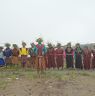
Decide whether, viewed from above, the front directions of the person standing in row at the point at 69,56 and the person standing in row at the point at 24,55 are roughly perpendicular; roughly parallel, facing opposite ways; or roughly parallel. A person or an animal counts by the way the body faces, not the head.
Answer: roughly parallel

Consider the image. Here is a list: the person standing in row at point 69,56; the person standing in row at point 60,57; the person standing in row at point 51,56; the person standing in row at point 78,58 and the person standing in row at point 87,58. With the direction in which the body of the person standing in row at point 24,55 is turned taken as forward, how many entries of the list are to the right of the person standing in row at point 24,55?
0

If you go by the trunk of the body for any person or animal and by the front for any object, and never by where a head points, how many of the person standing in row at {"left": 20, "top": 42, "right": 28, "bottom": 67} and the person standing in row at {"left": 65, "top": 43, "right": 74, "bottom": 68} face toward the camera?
2

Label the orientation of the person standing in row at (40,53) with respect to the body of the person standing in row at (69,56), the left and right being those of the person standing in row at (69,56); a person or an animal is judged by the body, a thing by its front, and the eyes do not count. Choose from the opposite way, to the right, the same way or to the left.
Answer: the same way

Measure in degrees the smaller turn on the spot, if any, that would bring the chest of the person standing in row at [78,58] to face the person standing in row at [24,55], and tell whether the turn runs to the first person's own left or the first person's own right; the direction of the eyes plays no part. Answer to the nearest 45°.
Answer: approximately 90° to the first person's own right

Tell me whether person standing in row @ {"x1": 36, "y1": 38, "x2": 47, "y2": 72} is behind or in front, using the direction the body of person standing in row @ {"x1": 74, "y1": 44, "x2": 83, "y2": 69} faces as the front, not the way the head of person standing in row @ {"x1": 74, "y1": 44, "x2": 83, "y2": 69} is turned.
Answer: in front

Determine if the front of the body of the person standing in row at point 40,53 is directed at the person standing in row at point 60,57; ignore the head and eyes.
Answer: no

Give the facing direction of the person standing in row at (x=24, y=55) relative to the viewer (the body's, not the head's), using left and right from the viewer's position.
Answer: facing the viewer

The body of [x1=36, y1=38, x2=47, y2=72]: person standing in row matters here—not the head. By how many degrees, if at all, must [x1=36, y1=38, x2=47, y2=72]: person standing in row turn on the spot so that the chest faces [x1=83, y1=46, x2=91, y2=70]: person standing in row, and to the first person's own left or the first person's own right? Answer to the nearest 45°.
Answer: approximately 135° to the first person's own left

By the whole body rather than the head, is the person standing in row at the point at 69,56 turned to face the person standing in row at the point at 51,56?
no

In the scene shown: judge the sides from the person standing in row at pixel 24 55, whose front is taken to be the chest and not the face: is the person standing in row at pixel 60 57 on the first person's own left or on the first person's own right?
on the first person's own left

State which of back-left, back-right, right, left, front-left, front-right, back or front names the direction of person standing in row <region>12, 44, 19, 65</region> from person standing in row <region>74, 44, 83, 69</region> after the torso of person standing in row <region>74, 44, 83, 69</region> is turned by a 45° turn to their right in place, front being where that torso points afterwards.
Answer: front-right

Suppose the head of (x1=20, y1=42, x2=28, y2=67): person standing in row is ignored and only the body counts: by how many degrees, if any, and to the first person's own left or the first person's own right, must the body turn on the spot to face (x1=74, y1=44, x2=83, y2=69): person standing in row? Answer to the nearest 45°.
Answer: approximately 90° to the first person's own left

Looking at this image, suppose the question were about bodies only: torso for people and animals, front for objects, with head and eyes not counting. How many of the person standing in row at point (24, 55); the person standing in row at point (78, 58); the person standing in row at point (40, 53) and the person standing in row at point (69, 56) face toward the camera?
4

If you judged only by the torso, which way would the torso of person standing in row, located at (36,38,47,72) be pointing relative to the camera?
toward the camera

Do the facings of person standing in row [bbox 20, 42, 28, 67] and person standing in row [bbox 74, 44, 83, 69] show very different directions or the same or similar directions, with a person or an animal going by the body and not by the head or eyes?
same or similar directions

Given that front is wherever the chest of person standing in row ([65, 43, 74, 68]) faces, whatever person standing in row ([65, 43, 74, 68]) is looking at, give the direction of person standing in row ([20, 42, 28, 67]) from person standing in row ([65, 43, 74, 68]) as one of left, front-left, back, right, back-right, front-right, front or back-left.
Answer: right

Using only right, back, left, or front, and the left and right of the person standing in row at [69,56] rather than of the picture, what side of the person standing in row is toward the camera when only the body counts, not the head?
front

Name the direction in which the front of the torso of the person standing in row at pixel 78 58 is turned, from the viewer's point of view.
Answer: toward the camera
